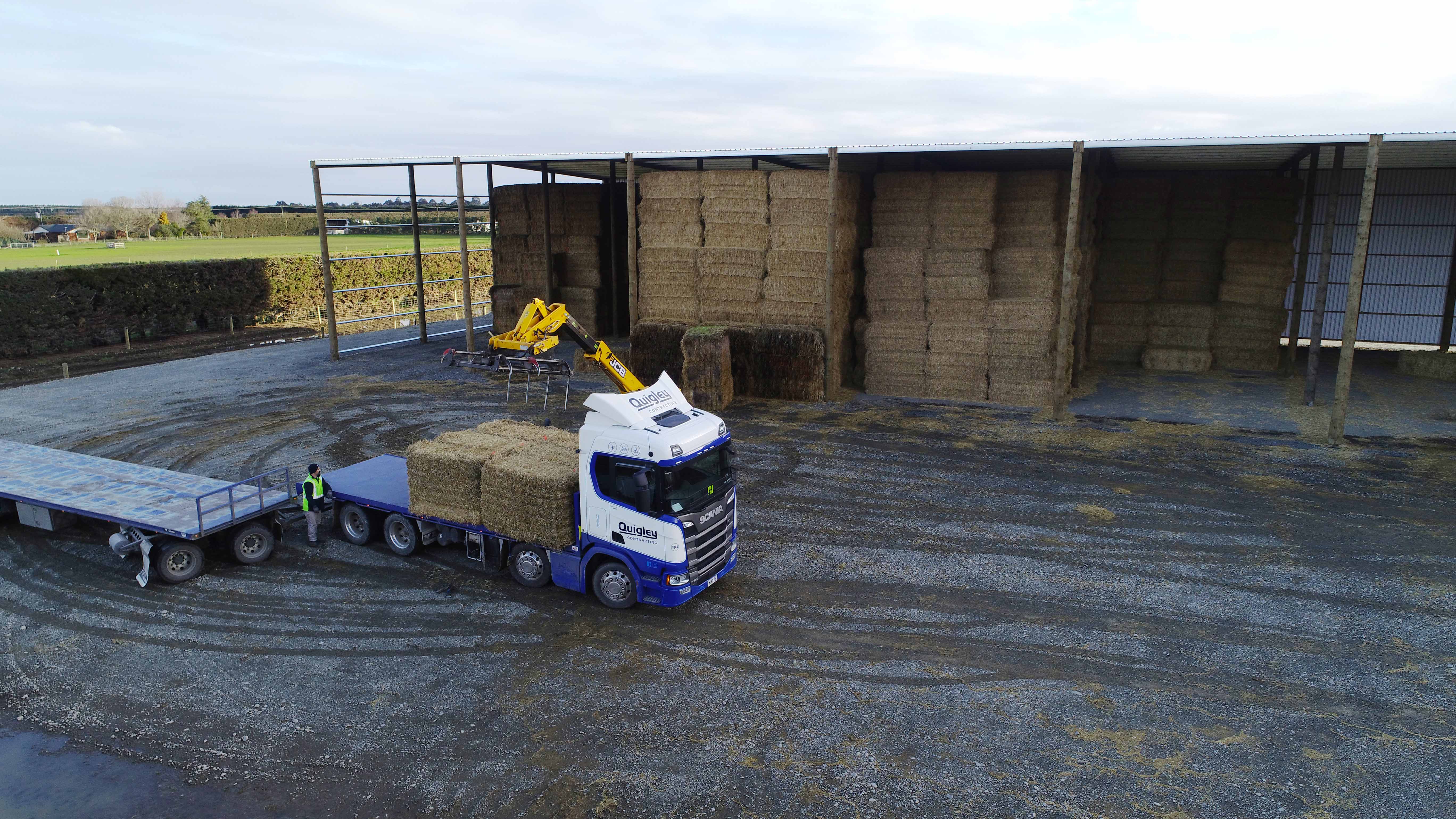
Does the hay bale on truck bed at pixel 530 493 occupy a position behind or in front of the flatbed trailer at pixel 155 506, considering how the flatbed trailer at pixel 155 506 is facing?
in front

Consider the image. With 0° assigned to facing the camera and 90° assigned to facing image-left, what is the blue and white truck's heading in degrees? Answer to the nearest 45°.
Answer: approximately 315°

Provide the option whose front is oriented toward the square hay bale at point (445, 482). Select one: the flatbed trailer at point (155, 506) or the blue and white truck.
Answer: the flatbed trailer

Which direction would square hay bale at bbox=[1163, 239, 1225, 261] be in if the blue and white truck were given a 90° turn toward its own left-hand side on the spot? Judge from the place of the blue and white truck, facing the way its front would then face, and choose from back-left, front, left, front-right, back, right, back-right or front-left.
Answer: front

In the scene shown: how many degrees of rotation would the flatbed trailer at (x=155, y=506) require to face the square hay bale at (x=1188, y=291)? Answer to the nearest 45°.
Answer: approximately 45° to its left

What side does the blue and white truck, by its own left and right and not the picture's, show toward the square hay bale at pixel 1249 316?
left

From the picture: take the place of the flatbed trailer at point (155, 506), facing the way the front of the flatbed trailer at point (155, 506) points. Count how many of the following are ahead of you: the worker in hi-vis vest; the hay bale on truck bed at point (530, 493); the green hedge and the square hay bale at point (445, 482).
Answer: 3

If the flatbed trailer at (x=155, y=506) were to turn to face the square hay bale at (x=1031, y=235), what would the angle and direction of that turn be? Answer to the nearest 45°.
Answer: approximately 45° to its left

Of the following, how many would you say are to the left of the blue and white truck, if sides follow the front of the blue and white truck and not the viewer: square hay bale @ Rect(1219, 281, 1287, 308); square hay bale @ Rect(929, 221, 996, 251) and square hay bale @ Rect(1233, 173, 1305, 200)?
3

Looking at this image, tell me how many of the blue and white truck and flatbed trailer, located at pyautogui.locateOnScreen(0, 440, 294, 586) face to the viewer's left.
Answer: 0

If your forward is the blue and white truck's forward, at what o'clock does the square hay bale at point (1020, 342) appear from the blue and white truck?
The square hay bale is roughly at 9 o'clock from the blue and white truck.

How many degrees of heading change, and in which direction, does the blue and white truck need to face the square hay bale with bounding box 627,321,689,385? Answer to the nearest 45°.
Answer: approximately 135° to its left

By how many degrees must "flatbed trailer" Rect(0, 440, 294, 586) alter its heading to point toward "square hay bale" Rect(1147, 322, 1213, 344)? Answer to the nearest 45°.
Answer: approximately 45° to its left

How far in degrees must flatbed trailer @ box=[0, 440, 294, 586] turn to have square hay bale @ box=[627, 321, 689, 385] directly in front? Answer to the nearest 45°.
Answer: approximately 90° to its left

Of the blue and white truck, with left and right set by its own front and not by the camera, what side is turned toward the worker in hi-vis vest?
back

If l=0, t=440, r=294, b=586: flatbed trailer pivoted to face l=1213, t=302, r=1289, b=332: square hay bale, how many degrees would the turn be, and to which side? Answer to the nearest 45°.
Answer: approximately 45° to its left
